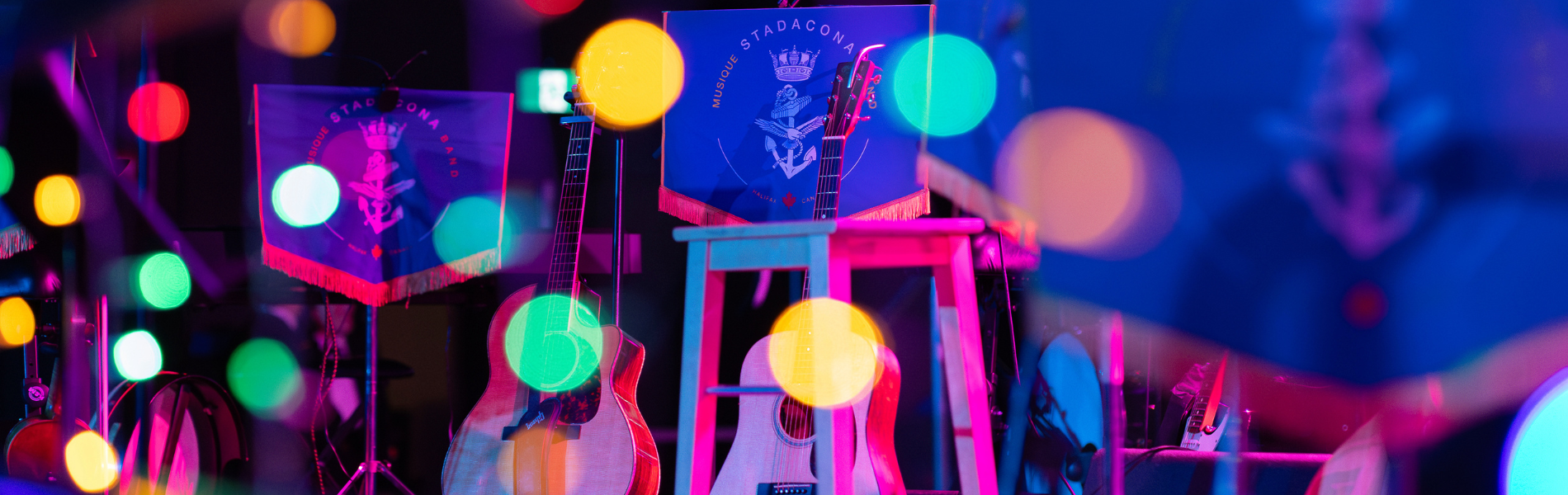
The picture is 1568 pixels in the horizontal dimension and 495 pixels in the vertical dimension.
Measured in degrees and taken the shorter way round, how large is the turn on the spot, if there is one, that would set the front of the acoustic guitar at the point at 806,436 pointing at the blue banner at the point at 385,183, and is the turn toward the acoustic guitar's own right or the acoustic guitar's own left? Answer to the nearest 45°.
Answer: approximately 90° to the acoustic guitar's own right

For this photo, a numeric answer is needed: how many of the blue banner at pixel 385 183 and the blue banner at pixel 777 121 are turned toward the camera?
2
